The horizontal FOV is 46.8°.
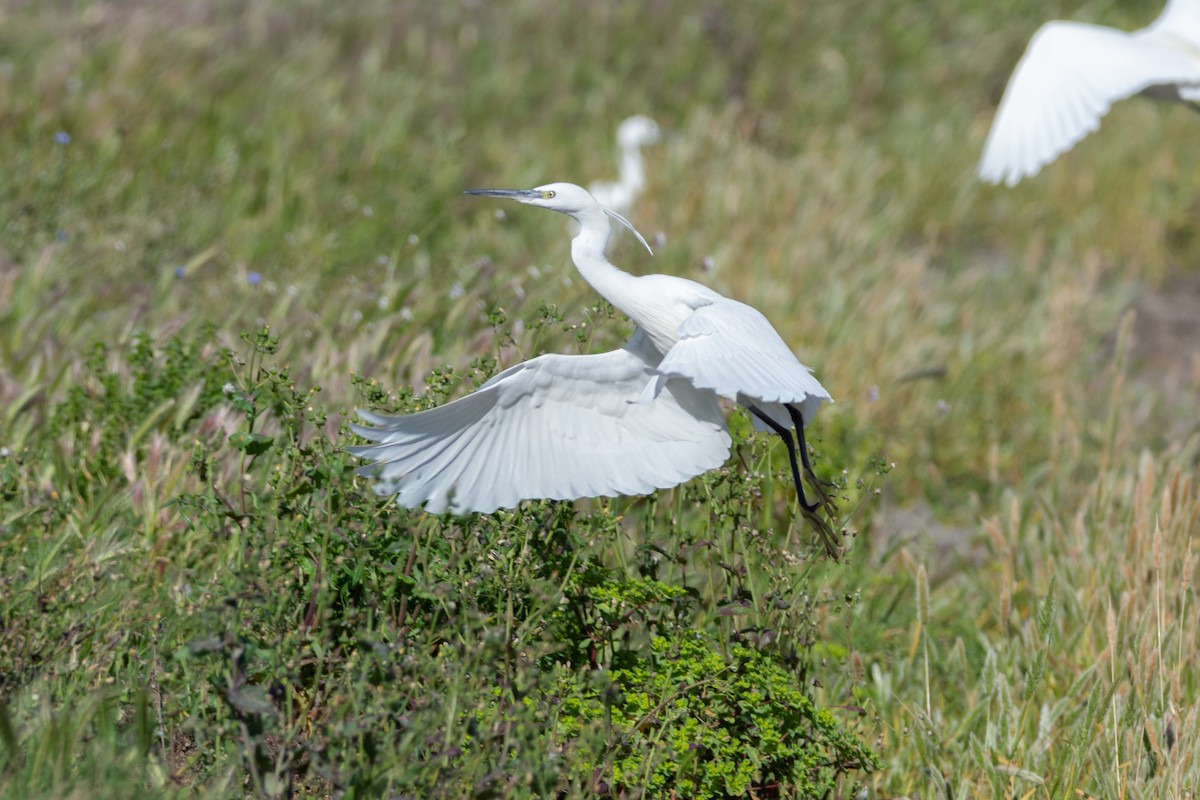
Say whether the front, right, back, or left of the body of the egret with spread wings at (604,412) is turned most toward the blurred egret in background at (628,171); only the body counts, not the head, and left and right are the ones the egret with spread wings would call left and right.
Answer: right

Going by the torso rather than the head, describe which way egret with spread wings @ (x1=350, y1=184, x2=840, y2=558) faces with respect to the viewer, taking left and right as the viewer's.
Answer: facing to the left of the viewer

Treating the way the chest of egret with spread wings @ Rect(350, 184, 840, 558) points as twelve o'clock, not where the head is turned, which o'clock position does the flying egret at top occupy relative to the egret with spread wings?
The flying egret at top is roughly at 4 o'clock from the egret with spread wings.
